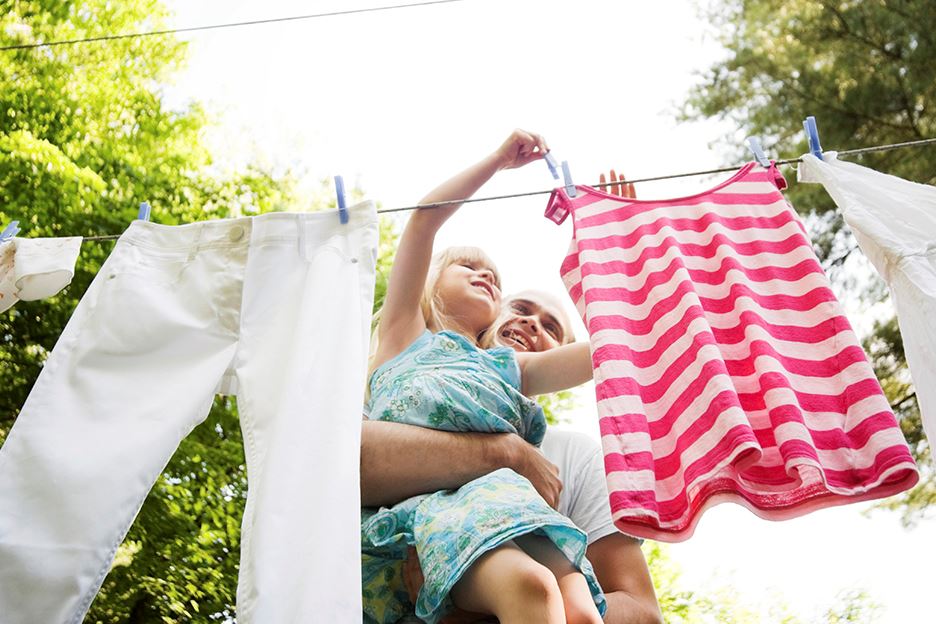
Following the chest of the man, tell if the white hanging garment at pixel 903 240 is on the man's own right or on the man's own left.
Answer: on the man's own left

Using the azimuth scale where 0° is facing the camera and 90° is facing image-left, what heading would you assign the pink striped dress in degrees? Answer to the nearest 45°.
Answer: approximately 0°

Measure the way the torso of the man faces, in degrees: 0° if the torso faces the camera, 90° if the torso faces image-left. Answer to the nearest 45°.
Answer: approximately 0°

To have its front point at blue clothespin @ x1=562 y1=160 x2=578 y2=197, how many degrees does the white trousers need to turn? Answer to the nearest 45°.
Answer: approximately 90° to its left

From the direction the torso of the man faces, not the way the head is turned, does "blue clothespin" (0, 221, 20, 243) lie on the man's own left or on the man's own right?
on the man's own right

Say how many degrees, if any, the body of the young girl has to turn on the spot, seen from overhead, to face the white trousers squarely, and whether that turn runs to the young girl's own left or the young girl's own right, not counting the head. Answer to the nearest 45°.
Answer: approximately 90° to the young girl's own right

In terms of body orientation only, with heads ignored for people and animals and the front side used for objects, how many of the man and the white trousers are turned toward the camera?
2
